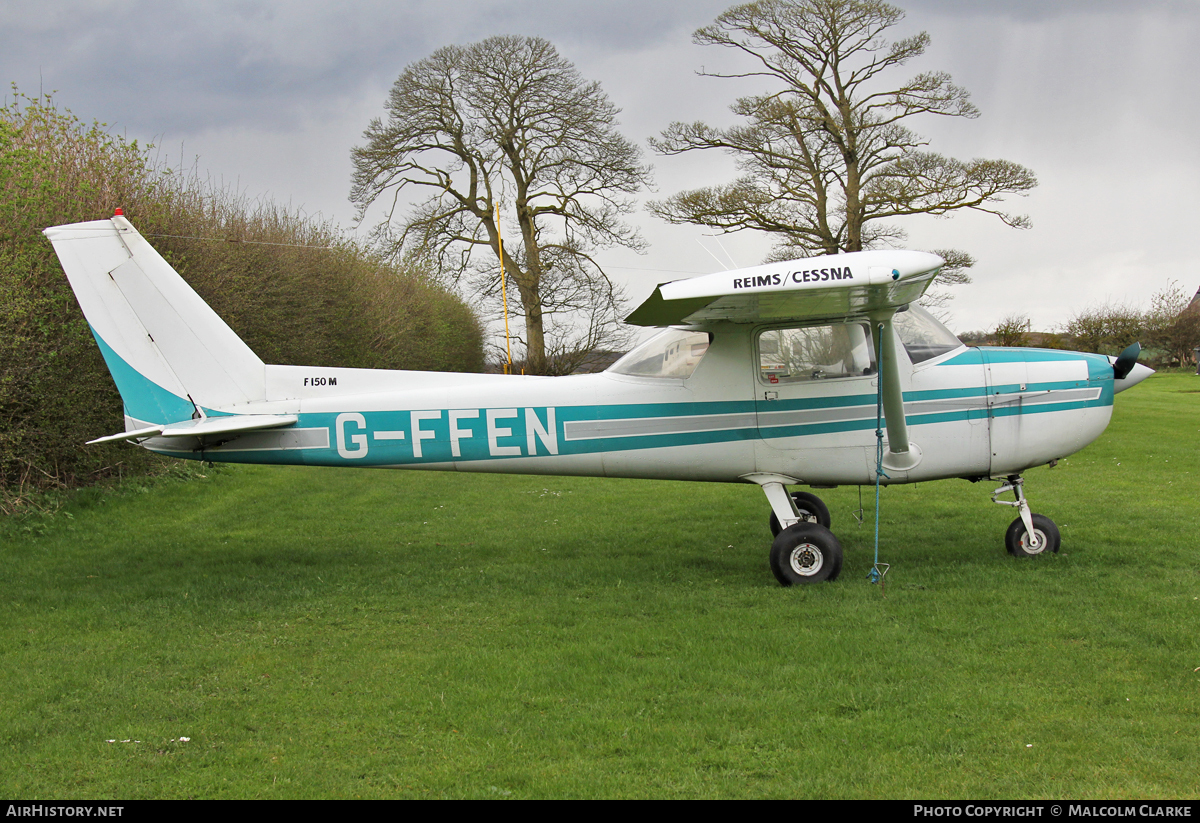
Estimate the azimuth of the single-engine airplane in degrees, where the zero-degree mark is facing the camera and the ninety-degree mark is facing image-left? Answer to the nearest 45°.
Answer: approximately 270°
